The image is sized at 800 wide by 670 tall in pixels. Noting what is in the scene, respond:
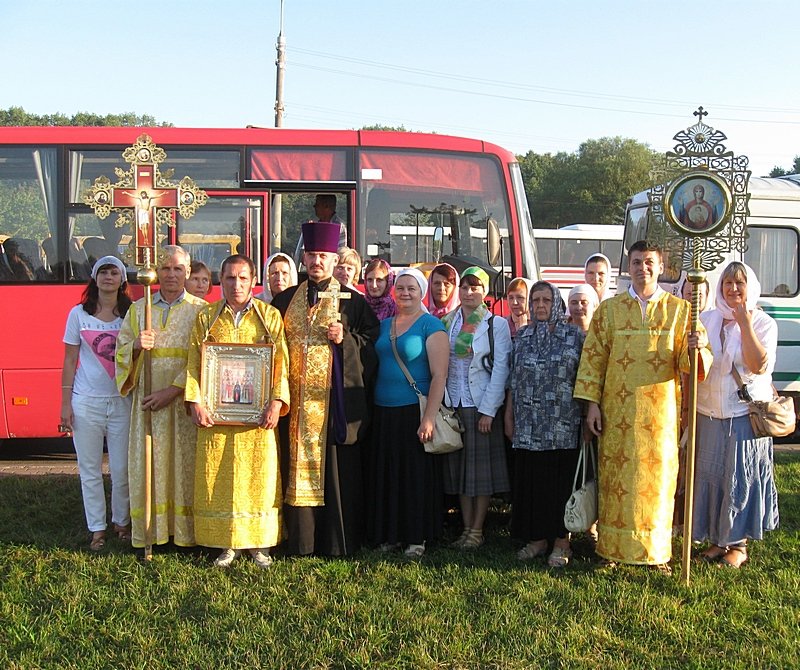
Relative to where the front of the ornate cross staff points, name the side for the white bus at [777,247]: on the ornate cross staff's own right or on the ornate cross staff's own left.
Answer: on the ornate cross staff's own left

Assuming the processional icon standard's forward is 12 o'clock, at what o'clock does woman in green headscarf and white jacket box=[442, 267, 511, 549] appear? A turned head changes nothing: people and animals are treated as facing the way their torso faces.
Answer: The woman in green headscarf and white jacket is roughly at 3 o'clock from the processional icon standard.

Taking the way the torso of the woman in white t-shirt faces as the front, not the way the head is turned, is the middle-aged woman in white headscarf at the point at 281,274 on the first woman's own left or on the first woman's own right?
on the first woman's own left

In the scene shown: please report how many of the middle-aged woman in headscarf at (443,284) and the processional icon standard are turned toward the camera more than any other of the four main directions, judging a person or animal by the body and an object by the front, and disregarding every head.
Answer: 2

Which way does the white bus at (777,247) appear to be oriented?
to the viewer's left

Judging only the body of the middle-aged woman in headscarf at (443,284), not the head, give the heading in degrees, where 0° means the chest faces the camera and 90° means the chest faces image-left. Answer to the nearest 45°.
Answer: approximately 0°

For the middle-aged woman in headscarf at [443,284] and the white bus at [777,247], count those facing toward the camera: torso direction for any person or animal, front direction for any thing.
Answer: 1

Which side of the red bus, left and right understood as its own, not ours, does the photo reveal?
right

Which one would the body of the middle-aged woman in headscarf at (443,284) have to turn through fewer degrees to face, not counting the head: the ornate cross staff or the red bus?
the ornate cross staff

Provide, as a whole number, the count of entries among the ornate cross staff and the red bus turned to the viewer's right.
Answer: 1

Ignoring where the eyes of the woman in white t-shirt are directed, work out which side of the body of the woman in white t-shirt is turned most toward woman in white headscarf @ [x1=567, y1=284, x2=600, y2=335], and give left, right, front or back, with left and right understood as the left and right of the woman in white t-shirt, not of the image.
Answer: left
